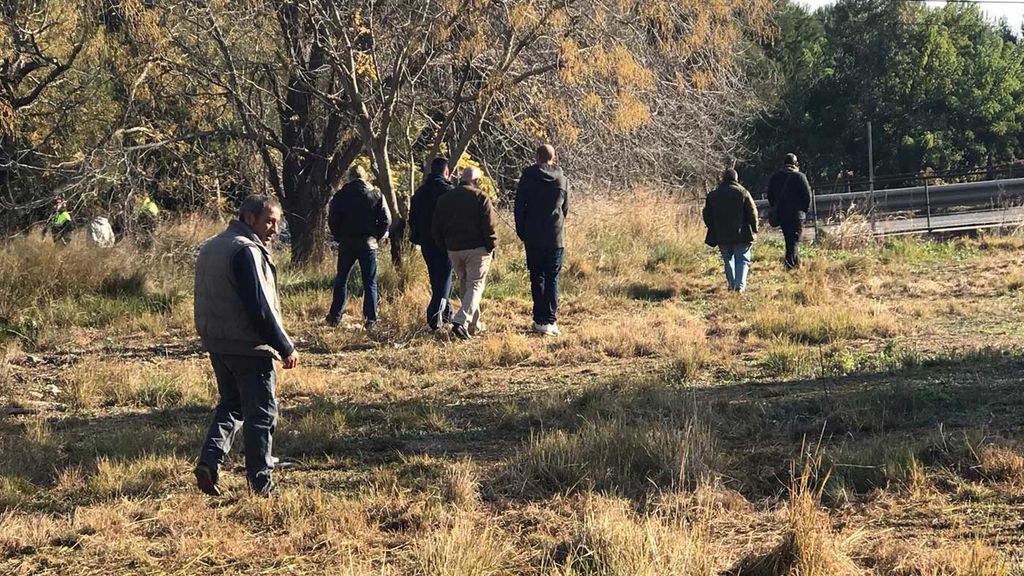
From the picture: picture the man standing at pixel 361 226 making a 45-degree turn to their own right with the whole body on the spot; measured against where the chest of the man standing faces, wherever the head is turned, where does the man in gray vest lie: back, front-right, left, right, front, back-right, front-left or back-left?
back-right

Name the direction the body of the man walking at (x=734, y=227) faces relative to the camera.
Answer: away from the camera

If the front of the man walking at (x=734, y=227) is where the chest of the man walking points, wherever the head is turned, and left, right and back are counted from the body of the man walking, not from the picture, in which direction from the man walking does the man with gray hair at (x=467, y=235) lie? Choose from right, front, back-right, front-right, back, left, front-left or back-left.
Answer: back-left

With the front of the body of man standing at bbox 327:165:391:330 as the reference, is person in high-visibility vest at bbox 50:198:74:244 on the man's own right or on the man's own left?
on the man's own left

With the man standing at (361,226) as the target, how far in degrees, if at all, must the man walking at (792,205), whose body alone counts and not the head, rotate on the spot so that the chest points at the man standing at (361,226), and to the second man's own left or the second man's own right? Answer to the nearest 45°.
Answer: approximately 135° to the second man's own left

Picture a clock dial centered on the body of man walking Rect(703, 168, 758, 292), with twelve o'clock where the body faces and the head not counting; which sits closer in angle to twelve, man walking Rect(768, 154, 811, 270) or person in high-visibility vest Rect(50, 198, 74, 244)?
the man walking

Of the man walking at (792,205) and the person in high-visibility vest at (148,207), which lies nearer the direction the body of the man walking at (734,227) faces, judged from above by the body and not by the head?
the man walking

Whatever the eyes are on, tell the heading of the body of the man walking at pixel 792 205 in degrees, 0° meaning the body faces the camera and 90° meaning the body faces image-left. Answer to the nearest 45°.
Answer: approximately 180°

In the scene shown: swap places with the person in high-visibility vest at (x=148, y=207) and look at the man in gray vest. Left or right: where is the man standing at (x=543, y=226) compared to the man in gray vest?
left

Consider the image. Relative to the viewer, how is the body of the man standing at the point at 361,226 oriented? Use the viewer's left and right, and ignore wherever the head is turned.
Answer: facing away from the viewer

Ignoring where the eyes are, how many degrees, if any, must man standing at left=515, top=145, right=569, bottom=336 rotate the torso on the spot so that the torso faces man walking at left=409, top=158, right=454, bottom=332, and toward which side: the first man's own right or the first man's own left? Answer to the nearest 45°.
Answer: approximately 90° to the first man's own left

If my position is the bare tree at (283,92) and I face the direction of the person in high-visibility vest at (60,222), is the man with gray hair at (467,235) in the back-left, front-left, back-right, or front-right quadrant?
back-left

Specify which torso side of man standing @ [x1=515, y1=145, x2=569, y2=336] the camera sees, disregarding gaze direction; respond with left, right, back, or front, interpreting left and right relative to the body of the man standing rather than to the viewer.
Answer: back

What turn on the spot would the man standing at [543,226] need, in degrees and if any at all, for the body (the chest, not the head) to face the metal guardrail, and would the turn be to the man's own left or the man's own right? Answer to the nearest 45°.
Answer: approximately 45° to the man's own right

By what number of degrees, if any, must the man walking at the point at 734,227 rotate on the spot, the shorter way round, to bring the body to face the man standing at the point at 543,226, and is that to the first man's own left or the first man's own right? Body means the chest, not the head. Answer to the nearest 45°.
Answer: approximately 135° to the first man's own left

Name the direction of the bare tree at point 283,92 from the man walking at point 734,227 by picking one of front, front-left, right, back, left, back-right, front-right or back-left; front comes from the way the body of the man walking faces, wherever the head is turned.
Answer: left
